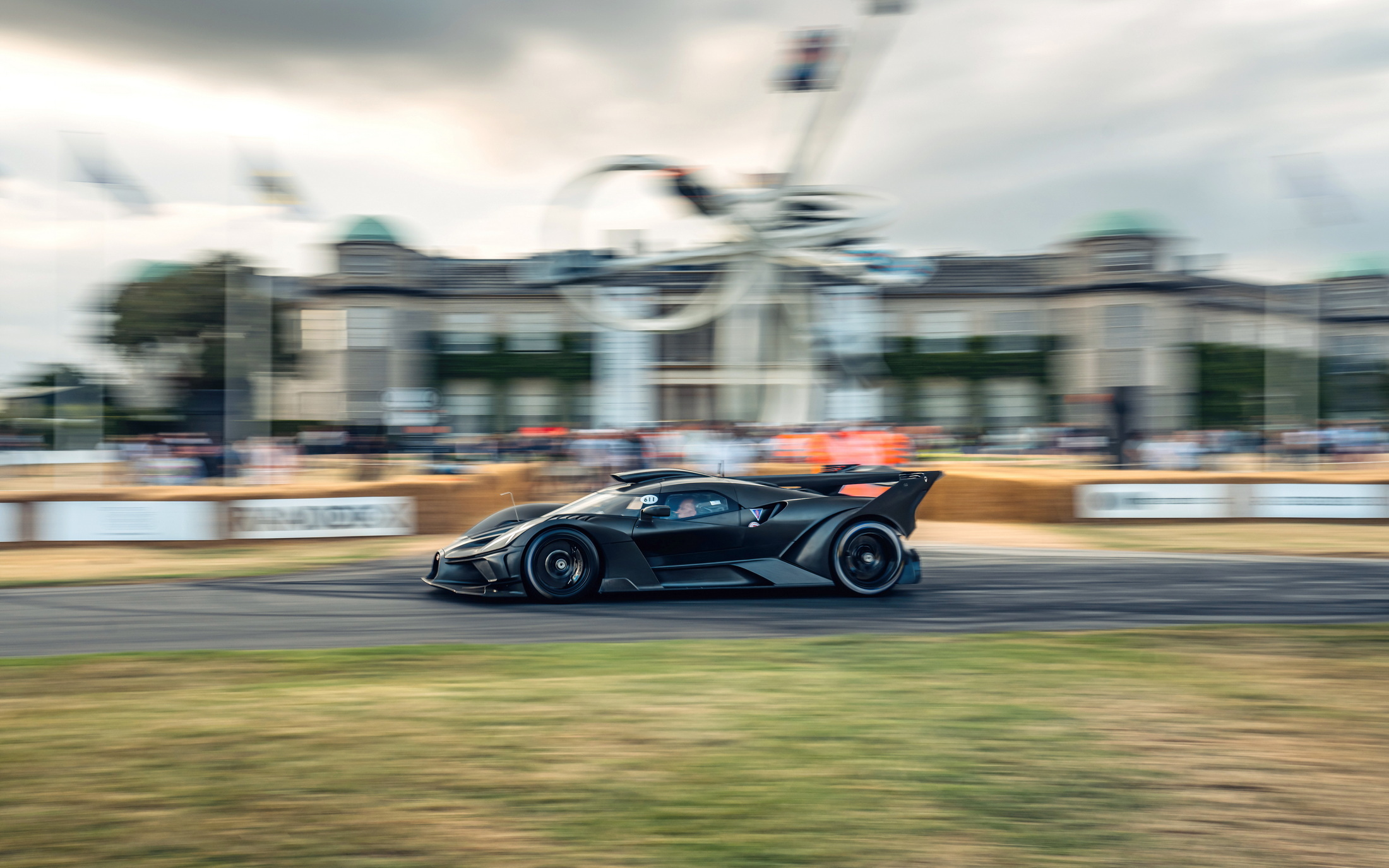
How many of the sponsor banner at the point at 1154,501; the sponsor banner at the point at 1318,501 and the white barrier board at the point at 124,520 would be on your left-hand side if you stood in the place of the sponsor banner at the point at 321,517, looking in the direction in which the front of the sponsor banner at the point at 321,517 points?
2

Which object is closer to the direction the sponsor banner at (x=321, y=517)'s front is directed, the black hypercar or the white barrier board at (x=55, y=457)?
the black hypercar

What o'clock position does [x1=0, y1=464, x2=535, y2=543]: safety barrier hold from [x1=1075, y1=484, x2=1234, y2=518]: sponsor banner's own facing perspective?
The safety barrier is roughly at 2 o'clock from the sponsor banner.

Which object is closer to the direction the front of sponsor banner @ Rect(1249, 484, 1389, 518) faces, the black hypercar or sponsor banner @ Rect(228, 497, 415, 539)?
the black hypercar

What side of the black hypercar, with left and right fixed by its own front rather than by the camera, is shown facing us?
left

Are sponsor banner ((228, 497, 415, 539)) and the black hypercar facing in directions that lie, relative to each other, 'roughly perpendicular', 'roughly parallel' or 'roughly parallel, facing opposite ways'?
roughly perpendicular

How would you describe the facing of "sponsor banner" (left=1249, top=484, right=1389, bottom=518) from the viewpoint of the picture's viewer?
facing the viewer

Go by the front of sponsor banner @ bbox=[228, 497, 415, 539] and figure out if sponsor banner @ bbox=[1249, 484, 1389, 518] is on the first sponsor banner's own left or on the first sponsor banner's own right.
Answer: on the first sponsor banner's own left

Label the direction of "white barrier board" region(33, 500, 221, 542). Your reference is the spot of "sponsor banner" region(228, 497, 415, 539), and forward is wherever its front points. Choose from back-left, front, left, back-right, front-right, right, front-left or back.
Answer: right

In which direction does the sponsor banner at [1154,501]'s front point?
toward the camera

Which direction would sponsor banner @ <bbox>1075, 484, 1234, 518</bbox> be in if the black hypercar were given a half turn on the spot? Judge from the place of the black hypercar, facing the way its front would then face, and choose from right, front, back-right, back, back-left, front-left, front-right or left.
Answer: front-left

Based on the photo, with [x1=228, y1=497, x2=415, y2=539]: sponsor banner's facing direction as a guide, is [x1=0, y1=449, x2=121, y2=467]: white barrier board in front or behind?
behind

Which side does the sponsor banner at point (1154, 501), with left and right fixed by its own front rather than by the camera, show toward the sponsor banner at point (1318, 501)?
left

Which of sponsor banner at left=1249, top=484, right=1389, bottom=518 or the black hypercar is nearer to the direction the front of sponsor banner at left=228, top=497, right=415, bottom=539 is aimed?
the black hypercar

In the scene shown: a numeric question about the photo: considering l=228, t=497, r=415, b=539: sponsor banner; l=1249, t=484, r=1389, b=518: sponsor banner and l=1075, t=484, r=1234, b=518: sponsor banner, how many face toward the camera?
3

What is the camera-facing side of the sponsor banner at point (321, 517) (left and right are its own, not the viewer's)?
front
